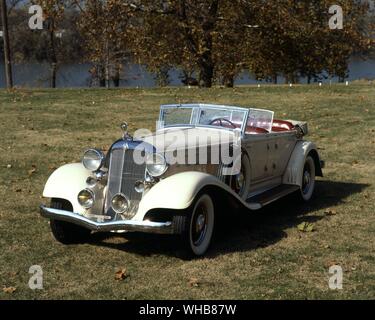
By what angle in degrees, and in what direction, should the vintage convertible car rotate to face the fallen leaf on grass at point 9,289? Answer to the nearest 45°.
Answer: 0° — it already faces it

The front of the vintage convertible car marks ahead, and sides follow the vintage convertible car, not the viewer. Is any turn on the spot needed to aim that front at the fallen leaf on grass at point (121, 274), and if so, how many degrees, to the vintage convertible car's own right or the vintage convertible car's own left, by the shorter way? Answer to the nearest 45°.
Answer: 0° — it already faces it

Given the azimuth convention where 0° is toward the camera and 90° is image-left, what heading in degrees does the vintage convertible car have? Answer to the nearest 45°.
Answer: approximately 45°

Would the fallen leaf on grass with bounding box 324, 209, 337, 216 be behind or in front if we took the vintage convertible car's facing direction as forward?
behind

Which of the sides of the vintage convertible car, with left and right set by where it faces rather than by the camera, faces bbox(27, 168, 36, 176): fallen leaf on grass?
right

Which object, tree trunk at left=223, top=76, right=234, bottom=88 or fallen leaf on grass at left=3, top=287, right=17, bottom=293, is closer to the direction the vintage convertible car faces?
the fallen leaf on grass

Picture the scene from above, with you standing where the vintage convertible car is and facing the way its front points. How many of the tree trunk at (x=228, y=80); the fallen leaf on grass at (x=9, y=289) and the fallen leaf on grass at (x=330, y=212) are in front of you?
1

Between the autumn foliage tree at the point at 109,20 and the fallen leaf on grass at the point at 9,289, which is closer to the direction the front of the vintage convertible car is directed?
the fallen leaf on grass

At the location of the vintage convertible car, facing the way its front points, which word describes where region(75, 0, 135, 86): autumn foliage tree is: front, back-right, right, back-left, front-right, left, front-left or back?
back-right

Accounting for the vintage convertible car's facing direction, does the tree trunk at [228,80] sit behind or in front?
behind

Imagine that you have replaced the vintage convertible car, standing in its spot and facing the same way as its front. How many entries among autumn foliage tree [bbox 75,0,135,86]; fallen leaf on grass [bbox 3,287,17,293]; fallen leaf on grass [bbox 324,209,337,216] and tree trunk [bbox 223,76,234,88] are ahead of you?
1

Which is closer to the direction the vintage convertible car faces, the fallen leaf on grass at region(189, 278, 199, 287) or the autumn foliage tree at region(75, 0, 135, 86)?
the fallen leaf on grass
